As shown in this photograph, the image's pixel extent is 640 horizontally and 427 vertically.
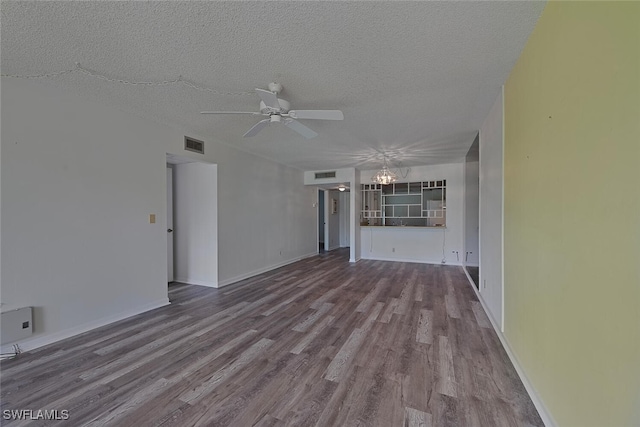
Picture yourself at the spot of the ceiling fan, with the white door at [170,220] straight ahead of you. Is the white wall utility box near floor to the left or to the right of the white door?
left

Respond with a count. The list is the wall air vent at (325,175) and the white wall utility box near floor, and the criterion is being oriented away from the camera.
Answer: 0

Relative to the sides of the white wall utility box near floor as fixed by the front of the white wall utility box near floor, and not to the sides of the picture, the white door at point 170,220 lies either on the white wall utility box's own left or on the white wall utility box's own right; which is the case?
on the white wall utility box's own left

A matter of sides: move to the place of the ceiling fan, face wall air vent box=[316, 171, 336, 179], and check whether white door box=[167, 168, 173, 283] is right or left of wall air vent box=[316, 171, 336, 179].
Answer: left

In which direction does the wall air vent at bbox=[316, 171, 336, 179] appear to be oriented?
toward the camera

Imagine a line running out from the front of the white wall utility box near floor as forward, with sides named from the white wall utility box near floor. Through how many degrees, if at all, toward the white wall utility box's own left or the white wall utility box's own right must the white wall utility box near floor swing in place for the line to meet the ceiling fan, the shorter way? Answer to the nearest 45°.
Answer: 0° — it already faces it

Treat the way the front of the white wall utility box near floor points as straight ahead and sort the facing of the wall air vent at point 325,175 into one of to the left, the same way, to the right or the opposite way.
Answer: to the right

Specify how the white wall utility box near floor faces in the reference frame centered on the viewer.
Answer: facing the viewer and to the right of the viewer

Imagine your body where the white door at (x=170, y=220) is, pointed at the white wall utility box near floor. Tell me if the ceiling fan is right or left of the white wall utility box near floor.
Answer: left

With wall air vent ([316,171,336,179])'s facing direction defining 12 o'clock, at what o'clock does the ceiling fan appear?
The ceiling fan is roughly at 12 o'clock from the wall air vent.

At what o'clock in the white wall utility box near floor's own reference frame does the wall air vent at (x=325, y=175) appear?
The wall air vent is roughly at 10 o'clock from the white wall utility box near floor.

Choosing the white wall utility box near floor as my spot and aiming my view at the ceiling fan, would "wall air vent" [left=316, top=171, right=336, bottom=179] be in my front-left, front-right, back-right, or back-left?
front-left

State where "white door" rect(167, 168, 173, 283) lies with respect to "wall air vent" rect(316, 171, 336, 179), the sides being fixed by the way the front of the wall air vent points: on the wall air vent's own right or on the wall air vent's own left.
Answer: on the wall air vent's own right
